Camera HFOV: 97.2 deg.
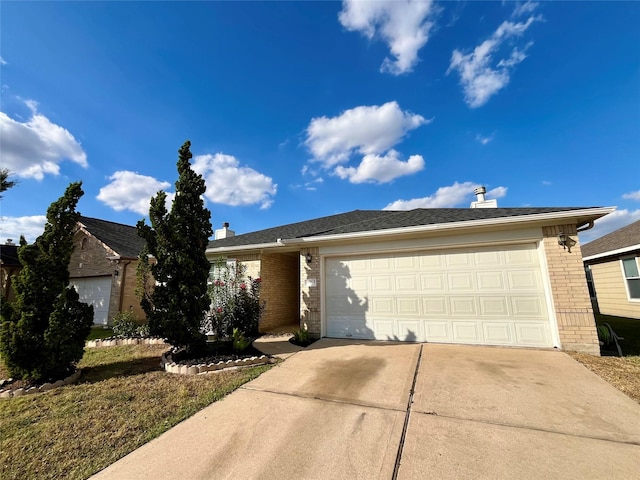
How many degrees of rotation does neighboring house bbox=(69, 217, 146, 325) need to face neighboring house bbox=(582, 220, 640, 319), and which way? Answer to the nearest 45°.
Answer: approximately 90° to its left

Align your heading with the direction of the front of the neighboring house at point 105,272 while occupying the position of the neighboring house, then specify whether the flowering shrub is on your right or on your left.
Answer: on your left

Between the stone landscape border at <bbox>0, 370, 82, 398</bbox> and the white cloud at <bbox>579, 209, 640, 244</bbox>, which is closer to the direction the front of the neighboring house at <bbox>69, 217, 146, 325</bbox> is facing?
the stone landscape border

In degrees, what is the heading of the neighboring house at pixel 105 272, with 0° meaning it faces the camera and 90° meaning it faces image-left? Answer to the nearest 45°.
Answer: approximately 45°

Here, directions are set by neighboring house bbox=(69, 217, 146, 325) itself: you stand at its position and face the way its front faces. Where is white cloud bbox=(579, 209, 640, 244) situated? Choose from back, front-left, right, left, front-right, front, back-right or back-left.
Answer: left

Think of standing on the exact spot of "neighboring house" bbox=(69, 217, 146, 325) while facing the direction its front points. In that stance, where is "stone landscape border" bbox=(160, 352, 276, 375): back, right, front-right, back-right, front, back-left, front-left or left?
front-left

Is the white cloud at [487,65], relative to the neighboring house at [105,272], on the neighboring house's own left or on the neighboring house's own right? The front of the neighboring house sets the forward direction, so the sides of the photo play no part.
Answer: on the neighboring house's own left

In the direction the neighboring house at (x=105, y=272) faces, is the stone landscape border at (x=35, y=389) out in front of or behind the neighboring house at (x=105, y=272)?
in front
